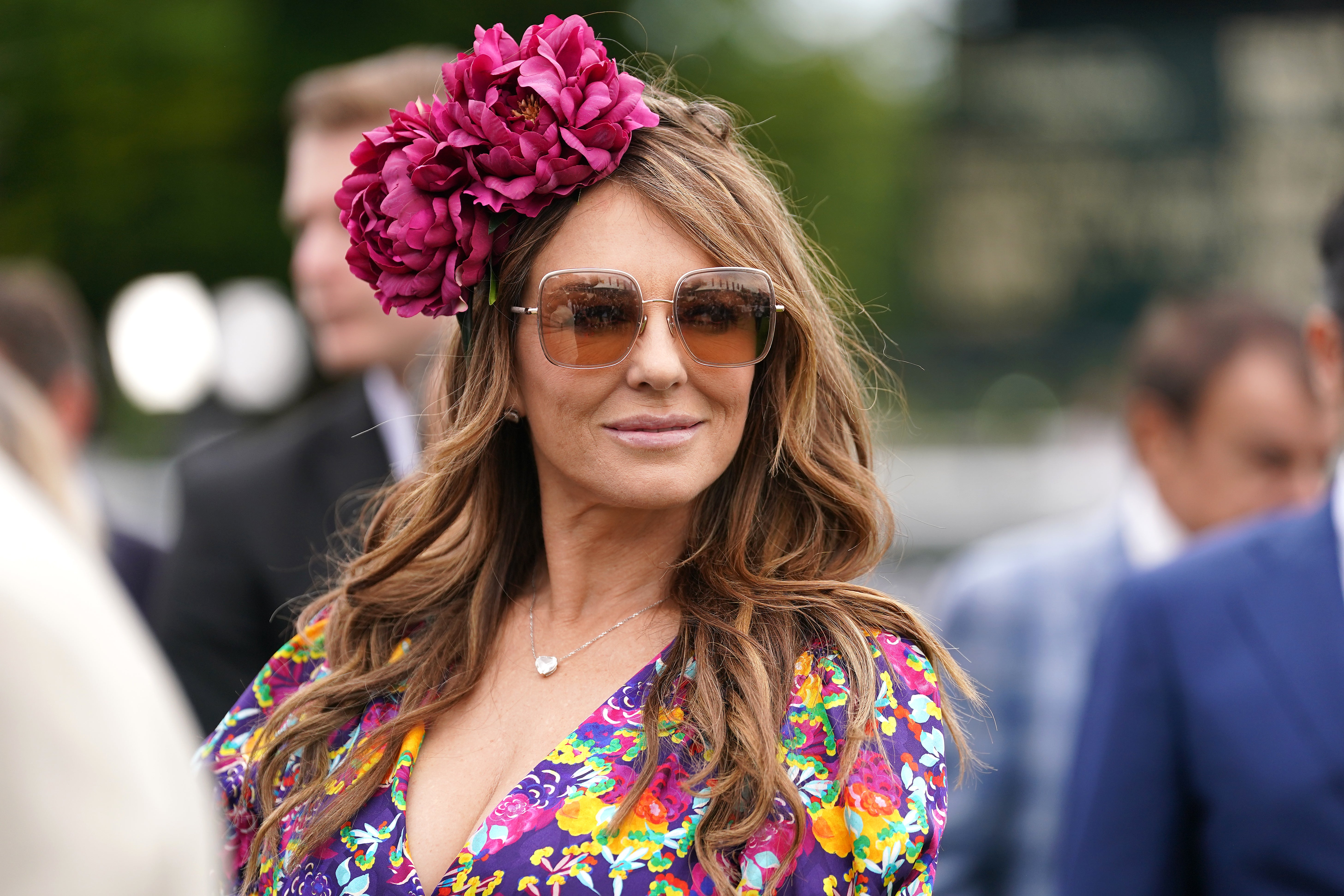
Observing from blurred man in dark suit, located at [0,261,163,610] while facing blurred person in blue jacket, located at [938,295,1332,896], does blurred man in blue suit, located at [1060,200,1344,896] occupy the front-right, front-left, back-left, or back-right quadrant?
front-right

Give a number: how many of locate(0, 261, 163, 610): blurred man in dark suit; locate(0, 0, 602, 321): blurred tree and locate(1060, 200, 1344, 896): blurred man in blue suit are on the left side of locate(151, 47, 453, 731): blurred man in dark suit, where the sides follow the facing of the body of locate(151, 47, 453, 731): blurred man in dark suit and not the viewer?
1

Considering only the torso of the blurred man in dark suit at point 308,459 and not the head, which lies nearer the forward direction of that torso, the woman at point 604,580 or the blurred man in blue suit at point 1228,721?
the woman

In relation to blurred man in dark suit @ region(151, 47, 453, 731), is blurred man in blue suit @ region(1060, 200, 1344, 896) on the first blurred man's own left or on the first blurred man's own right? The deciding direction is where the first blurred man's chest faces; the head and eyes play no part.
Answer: on the first blurred man's own left

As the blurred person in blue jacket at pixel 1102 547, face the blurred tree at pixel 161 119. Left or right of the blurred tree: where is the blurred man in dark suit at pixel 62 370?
left

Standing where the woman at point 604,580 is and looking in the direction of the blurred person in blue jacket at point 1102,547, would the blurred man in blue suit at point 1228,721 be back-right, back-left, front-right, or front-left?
front-right

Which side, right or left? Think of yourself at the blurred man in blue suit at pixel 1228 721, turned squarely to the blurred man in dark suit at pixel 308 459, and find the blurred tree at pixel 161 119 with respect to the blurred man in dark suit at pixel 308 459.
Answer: right

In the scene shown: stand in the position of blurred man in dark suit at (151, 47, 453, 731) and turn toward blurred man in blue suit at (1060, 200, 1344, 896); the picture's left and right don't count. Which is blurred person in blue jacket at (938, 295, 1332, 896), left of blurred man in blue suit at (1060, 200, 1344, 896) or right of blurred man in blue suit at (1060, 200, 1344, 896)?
left

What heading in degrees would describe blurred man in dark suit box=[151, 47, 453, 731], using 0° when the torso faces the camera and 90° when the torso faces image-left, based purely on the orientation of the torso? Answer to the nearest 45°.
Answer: approximately 45°

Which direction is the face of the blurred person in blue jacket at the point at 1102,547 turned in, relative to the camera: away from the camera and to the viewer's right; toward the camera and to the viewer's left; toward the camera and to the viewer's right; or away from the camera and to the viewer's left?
toward the camera and to the viewer's right

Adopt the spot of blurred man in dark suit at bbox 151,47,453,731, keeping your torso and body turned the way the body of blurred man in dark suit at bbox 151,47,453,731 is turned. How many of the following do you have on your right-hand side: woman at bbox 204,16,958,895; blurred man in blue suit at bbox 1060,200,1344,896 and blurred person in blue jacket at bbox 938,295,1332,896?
0

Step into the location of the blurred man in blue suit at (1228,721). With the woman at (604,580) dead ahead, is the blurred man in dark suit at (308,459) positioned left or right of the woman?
right

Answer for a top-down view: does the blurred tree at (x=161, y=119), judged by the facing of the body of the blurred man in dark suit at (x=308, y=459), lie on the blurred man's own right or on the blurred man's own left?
on the blurred man's own right
